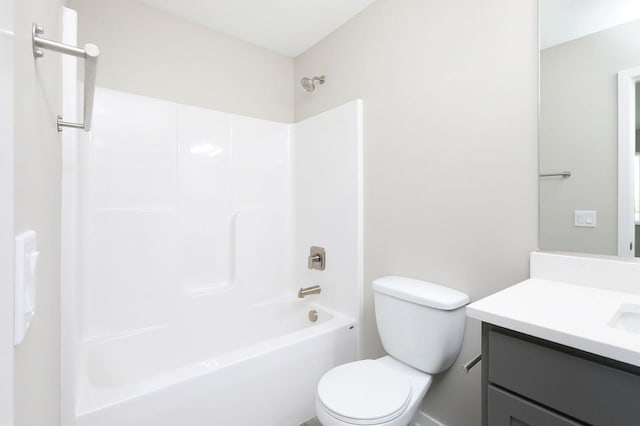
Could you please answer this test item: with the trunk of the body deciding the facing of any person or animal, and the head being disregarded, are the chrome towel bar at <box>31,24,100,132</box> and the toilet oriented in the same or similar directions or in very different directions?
very different directions

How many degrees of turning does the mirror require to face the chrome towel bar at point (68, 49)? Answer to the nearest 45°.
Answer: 0° — it already faces it

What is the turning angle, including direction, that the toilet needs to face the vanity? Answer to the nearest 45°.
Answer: approximately 90° to its left

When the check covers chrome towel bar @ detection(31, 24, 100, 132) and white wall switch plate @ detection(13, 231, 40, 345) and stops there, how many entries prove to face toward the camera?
0

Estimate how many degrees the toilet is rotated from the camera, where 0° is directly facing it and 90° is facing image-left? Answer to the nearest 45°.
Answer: approximately 45°

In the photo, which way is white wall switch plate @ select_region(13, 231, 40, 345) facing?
to the viewer's right

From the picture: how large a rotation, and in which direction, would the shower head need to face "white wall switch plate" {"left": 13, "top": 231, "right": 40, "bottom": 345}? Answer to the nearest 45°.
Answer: approximately 45° to its left

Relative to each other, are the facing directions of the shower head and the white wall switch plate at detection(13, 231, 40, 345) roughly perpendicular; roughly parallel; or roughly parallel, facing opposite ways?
roughly parallel, facing opposite ways

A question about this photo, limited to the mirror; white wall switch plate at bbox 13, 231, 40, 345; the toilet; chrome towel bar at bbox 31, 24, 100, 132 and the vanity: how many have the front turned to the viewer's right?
2

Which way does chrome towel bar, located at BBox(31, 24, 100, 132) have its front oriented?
to the viewer's right

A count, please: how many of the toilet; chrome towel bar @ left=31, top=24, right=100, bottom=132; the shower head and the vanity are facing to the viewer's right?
1

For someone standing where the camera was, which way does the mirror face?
facing the viewer and to the left of the viewer

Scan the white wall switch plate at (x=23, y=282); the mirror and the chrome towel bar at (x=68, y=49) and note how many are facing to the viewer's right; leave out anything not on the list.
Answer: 2

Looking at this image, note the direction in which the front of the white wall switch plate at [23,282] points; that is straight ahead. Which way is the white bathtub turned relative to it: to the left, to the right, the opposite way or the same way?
to the right

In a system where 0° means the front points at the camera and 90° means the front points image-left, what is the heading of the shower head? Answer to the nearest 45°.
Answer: approximately 45°

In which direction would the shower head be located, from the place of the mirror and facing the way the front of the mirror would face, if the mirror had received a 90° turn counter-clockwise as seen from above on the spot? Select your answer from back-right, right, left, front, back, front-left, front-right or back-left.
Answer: back-right
